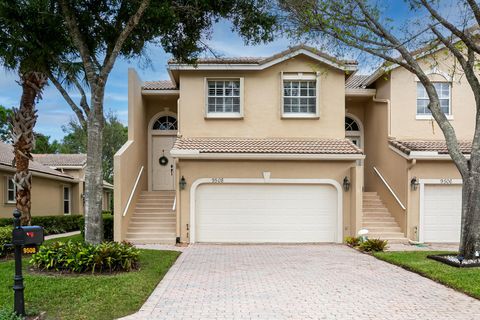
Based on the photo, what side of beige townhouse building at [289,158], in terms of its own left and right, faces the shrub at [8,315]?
front

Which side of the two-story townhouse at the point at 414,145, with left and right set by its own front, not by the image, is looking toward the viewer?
front

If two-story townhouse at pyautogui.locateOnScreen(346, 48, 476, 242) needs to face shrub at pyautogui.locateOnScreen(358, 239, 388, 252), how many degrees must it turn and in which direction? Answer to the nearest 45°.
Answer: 0° — it already faces it

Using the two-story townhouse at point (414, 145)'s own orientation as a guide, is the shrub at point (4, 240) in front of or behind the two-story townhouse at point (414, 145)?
in front

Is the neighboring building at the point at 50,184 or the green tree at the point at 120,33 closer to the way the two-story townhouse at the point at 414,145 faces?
the green tree

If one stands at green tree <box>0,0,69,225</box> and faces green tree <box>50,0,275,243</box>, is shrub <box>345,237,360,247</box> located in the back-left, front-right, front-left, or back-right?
front-left

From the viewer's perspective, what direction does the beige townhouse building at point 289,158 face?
toward the camera

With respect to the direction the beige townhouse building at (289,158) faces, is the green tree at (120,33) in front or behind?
in front

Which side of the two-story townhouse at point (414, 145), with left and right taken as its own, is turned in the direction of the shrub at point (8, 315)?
front

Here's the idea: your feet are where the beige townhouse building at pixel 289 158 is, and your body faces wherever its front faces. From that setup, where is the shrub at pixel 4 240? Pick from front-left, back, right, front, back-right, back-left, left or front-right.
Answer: front-right

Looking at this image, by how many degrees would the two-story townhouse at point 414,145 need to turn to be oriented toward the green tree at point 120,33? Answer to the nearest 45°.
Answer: approximately 45° to its right
